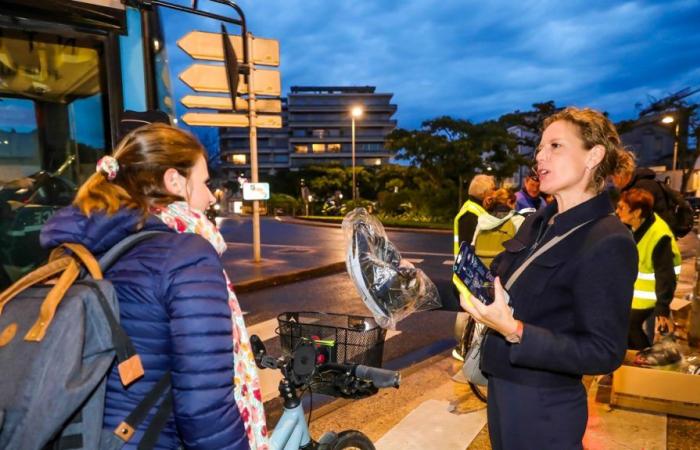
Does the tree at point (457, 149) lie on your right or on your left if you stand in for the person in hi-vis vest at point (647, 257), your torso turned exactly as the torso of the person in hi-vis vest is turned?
on your right

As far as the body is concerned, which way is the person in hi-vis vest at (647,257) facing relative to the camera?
to the viewer's left

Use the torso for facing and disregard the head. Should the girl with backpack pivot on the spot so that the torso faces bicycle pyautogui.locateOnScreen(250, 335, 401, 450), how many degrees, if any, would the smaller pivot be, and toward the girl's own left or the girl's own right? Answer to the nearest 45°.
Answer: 0° — they already face it

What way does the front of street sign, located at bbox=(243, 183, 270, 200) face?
toward the camera

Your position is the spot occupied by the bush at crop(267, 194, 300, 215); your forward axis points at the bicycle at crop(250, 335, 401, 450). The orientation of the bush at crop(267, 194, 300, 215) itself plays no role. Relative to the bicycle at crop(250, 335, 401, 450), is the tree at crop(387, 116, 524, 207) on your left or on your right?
left

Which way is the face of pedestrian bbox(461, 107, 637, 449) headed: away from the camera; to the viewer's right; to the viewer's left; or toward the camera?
to the viewer's left

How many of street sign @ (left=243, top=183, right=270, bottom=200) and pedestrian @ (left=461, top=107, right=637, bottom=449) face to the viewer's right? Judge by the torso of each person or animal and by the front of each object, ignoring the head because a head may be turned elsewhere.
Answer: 0

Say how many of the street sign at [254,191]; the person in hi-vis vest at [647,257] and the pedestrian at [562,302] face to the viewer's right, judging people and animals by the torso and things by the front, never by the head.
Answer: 0

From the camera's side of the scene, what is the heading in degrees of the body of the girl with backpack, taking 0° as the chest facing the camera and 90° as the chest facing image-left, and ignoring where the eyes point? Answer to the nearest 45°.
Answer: approximately 225°

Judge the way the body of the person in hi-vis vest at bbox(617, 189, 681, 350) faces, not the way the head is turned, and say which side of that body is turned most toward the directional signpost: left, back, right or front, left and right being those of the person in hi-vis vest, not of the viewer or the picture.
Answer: front

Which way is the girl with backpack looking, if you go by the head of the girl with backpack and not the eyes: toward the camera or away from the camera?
away from the camera

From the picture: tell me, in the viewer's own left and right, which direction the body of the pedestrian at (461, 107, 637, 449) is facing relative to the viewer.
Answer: facing the viewer and to the left of the viewer

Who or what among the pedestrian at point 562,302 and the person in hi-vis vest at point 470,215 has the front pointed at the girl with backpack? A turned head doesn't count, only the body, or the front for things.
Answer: the pedestrian

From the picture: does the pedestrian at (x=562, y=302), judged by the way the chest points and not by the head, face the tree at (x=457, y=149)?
no

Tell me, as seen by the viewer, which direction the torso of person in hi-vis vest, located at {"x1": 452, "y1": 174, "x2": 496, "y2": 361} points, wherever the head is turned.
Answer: to the viewer's right

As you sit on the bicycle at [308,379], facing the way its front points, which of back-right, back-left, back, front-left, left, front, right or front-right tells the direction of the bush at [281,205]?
front-left

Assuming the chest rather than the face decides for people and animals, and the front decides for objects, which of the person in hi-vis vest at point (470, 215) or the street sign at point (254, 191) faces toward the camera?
the street sign

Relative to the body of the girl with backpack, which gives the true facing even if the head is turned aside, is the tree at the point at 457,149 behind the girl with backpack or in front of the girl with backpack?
in front
